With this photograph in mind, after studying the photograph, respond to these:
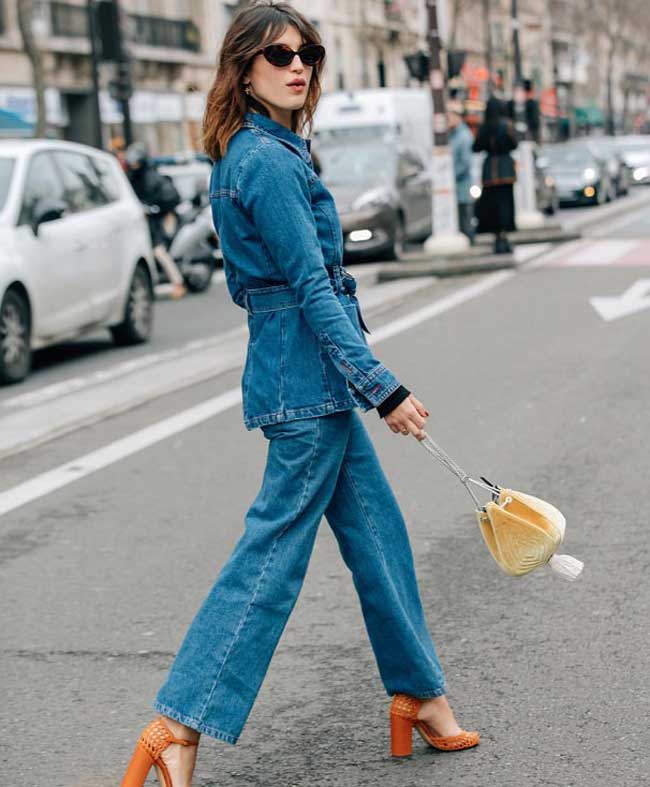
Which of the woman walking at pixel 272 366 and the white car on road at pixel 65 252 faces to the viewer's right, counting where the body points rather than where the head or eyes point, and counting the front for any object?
the woman walking

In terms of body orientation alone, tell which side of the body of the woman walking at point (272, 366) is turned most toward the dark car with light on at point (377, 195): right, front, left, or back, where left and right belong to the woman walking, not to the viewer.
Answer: left

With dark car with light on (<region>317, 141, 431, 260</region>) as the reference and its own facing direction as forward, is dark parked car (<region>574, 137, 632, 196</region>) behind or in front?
behind

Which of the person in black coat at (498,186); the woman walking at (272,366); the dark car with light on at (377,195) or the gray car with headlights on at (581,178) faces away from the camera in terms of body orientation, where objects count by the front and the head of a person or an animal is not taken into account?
the person in black coat

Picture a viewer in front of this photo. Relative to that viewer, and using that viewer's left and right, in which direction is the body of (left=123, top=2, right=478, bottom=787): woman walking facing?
facing to the right of the viewer

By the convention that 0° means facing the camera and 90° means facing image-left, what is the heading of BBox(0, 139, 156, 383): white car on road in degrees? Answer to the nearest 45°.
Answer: approximately 45°

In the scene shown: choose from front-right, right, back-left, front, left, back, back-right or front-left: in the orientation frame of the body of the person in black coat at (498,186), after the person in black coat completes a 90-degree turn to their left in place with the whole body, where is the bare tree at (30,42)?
front-right

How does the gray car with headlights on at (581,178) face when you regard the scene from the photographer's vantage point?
facing the viewer and to the left of the viewer

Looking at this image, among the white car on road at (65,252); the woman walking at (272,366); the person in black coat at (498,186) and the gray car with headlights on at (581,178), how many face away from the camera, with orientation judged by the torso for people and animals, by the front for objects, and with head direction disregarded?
1

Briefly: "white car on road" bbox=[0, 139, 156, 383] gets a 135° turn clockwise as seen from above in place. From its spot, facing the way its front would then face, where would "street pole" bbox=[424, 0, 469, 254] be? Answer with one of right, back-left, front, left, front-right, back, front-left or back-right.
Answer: front-right

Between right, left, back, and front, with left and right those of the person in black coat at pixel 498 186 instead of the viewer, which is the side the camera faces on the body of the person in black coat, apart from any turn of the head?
back

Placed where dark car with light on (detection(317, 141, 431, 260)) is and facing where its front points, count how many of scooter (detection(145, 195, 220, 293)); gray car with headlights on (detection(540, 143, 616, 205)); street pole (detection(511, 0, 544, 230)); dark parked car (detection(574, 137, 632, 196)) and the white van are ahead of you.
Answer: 1

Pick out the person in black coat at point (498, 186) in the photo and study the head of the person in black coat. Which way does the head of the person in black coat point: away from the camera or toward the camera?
away from the camera

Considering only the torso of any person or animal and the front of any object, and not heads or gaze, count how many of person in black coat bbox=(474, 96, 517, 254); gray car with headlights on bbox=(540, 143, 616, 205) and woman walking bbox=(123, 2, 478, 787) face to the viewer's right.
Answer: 1

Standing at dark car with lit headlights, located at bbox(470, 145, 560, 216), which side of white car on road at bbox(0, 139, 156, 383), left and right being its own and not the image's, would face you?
back
